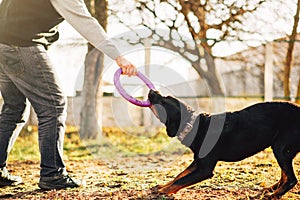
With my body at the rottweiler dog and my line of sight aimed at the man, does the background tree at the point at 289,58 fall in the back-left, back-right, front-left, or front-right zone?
back-right

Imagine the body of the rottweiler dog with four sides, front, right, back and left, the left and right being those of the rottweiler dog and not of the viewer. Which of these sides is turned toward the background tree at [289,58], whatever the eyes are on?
right

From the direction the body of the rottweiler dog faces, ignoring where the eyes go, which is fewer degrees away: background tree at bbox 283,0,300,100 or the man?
the man

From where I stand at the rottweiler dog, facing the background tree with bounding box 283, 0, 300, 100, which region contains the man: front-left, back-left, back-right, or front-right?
back-left

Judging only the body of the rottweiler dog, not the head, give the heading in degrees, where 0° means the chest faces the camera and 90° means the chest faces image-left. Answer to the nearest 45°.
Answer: approximately 90°

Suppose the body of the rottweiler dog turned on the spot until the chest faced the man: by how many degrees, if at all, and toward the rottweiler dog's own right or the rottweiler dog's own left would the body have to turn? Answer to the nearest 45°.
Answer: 0° — it already faces them
